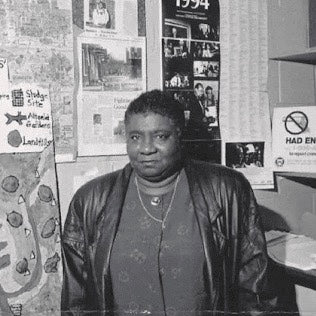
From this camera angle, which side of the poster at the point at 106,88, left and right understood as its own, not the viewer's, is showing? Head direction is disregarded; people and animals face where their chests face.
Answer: front

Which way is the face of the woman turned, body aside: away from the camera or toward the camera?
toward the camera

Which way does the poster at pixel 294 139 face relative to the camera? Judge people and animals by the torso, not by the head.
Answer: toward the camera

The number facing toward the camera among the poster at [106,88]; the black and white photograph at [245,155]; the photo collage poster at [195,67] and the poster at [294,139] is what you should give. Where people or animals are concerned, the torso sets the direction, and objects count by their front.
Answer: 4

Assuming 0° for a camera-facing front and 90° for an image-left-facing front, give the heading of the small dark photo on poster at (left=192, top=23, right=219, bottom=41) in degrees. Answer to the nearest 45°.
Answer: approximately 0°

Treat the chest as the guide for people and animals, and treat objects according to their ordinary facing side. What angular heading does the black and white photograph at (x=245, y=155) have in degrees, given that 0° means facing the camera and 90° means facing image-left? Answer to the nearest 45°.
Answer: approximately 0°

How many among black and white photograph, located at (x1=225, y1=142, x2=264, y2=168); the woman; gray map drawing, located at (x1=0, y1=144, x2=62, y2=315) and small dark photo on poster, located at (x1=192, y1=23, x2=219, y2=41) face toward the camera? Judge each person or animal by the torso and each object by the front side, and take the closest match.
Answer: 4

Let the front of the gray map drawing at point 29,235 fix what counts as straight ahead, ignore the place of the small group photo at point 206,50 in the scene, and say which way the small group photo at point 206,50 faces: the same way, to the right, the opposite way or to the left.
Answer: the same way

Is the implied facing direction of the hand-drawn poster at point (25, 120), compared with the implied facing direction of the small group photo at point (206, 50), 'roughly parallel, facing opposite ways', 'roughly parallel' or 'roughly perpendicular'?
roughly parallel

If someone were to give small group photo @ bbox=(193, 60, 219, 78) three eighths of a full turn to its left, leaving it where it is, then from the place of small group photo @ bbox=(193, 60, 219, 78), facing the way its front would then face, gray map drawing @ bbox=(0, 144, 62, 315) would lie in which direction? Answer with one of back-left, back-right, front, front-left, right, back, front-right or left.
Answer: back

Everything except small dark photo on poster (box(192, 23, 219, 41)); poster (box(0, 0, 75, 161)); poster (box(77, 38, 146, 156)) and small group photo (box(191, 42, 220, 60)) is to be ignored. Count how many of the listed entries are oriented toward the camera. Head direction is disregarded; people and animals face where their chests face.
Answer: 4

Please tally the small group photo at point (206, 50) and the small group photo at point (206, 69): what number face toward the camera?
2

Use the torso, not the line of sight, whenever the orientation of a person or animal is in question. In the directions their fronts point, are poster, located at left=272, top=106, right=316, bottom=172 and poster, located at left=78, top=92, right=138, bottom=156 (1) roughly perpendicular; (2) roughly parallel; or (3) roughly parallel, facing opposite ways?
roughly parallel

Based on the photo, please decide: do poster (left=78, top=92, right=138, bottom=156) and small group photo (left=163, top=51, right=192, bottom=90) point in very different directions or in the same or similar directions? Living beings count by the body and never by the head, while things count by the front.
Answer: same or similar directions

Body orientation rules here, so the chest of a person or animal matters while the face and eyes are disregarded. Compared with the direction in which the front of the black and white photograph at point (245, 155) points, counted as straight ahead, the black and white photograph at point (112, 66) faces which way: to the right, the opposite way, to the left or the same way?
the same way
